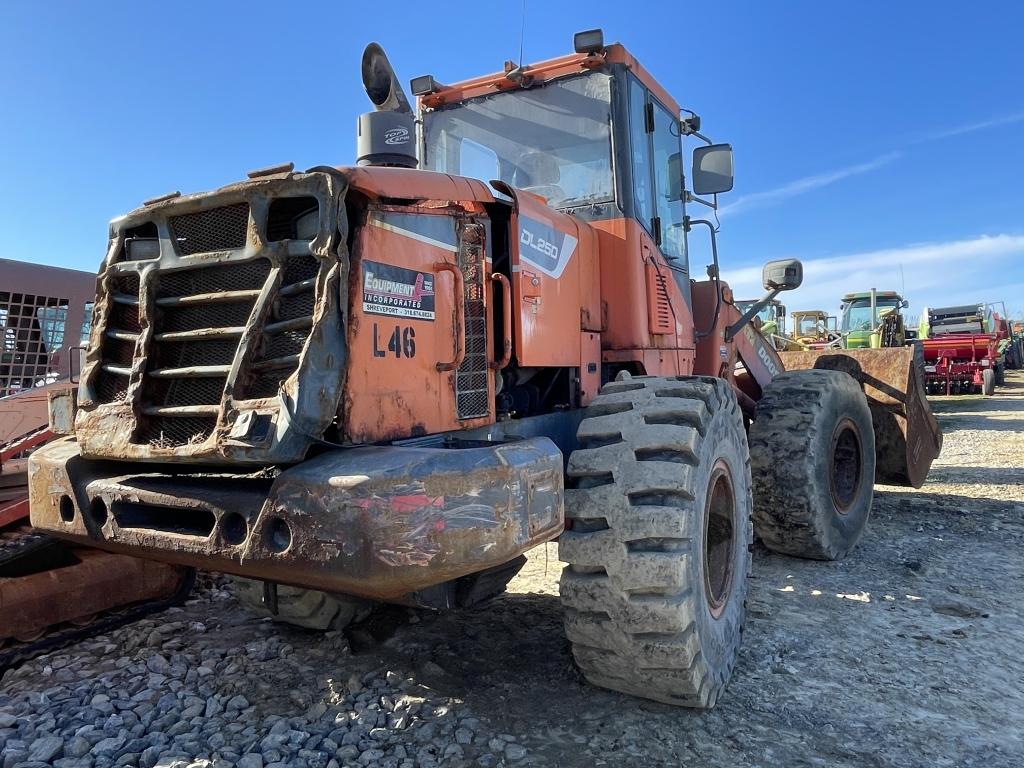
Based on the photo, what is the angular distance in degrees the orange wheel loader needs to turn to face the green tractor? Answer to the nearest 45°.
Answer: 0° — it already faces it

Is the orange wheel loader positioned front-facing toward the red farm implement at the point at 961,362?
yes

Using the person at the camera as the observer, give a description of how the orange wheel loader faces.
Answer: facing away from the viewer and to the right of the viewer
